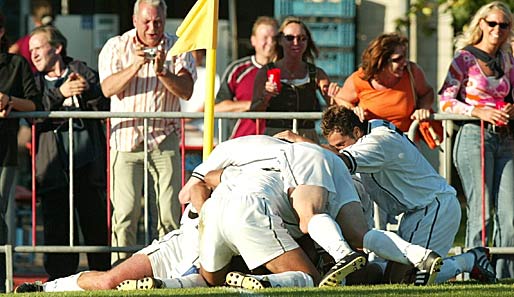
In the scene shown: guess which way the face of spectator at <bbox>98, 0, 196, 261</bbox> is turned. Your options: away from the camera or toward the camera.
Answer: toward the camera

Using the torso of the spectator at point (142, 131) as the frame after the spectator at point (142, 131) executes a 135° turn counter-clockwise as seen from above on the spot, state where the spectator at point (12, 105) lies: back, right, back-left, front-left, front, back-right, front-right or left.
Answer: back-left

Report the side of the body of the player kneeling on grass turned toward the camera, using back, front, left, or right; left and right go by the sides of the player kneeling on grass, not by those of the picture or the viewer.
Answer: left

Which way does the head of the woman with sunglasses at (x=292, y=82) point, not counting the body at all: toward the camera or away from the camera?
toward the camera

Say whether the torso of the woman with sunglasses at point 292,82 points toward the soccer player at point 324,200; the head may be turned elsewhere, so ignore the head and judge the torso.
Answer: yes

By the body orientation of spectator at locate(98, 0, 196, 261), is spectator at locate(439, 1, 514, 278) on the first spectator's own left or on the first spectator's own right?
on the first spectator's own left

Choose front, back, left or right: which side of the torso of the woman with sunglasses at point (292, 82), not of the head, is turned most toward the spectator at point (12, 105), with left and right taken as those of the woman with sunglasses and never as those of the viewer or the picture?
right

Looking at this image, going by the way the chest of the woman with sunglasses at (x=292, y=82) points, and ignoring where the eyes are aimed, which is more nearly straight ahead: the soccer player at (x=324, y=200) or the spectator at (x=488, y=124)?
the soccer player

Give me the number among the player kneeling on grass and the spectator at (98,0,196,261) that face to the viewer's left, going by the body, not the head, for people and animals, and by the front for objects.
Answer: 1

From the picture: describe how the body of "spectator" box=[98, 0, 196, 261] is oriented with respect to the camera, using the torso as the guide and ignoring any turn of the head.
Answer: toward the camera

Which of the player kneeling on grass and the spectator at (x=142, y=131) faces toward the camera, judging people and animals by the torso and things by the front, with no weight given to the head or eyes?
the spectator

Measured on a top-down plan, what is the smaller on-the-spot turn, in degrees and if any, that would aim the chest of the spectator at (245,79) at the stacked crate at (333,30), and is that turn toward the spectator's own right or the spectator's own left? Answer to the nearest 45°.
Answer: approximately 135° to the spectator's own left

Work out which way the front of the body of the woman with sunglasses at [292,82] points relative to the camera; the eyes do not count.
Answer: toward the camera
